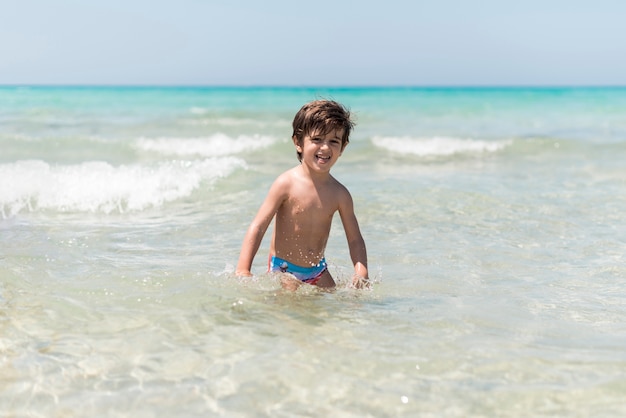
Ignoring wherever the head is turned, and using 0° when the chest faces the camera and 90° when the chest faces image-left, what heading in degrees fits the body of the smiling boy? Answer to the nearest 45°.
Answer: approximately 315°
